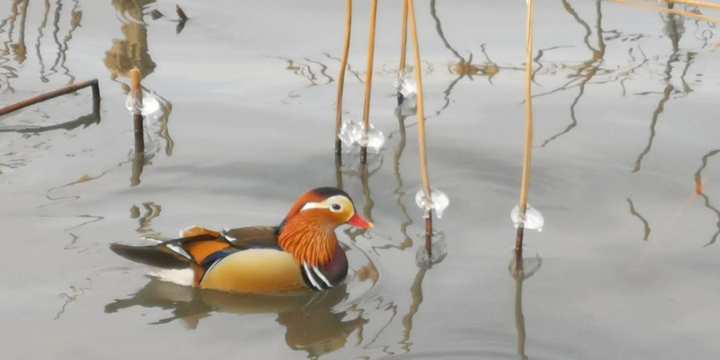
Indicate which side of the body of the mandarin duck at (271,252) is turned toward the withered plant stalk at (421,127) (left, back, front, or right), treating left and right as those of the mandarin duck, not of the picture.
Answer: front

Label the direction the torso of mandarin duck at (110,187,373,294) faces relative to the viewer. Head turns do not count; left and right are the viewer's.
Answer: facing to the right of the viewer

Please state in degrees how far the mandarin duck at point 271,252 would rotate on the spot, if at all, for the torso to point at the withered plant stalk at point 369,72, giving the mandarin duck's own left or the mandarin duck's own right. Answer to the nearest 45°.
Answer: approximately 45° to the mandarin duck's own left

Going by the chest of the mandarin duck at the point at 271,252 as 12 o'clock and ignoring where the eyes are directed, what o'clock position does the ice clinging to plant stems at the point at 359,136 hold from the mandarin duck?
The ice clinging to plant stems is roughly at 10 o'clock from the mandarin duck.

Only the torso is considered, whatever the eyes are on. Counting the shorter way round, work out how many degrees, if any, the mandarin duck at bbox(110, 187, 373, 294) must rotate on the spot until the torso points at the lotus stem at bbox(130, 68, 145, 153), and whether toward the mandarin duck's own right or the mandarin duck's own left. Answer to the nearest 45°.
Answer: approximately 135° to the mandarin duck's own left

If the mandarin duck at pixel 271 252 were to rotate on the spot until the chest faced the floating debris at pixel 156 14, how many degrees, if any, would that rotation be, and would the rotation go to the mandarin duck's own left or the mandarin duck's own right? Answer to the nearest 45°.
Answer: approximately 90° to the mandarin duck's own left

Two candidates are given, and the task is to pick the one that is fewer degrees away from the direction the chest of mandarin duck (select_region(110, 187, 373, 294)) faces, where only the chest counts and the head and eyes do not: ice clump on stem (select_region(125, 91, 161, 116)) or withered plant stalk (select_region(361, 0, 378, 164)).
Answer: the withered plant stalk

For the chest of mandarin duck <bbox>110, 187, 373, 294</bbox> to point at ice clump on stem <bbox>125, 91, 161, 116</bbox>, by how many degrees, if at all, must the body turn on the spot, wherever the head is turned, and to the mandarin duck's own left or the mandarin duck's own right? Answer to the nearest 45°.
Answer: approximately 135° to the mandarin duck's own left

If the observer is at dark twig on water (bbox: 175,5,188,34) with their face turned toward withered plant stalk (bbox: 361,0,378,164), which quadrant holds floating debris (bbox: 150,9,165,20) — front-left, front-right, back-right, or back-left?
back-right

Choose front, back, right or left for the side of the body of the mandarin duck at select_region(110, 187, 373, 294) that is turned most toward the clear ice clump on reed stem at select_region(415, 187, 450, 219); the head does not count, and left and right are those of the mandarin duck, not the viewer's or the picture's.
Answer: front

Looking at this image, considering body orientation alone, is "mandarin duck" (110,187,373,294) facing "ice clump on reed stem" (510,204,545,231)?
yes

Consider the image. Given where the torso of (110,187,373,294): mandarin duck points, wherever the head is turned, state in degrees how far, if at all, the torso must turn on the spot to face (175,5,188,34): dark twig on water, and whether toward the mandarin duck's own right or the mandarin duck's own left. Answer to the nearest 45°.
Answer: approximately 90° to the mandarin duck's own left

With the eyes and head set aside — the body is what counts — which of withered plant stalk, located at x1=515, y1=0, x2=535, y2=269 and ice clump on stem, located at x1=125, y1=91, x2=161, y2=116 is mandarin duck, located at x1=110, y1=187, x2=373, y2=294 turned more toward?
the withered plant stalk
